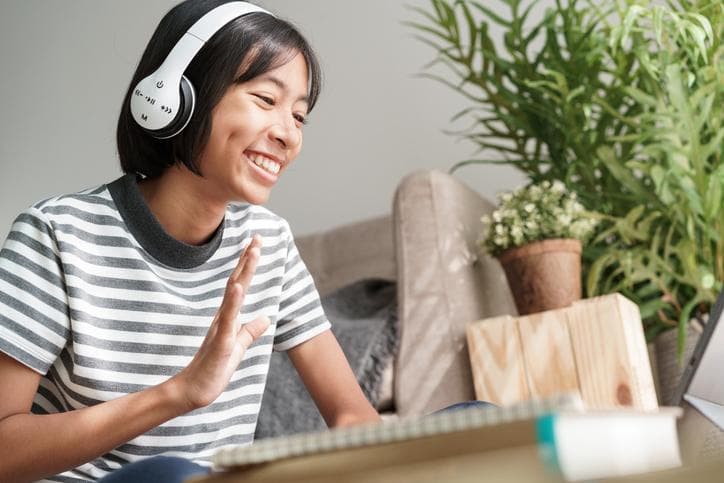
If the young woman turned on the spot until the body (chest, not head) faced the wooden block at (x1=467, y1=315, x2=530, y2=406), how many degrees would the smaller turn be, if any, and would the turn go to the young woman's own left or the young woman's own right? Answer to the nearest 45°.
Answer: approximately 90° to the young woman's own left

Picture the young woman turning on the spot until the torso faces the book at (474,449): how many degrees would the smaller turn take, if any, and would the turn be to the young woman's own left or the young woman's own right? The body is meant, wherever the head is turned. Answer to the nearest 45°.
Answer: approximately 45° to the young woman's own right

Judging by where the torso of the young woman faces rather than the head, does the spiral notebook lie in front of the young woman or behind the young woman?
in front

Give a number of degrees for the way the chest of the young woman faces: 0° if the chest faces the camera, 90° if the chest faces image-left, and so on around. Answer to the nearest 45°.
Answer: approximately 315°

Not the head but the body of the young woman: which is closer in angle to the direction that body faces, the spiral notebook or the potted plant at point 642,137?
the spiral notebook

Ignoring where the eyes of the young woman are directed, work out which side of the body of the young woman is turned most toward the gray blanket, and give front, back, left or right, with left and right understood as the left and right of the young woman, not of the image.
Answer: left

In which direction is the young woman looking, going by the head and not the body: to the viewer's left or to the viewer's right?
to the viewer's right

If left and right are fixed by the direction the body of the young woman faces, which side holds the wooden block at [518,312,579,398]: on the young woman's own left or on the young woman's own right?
on the young woman's own left
